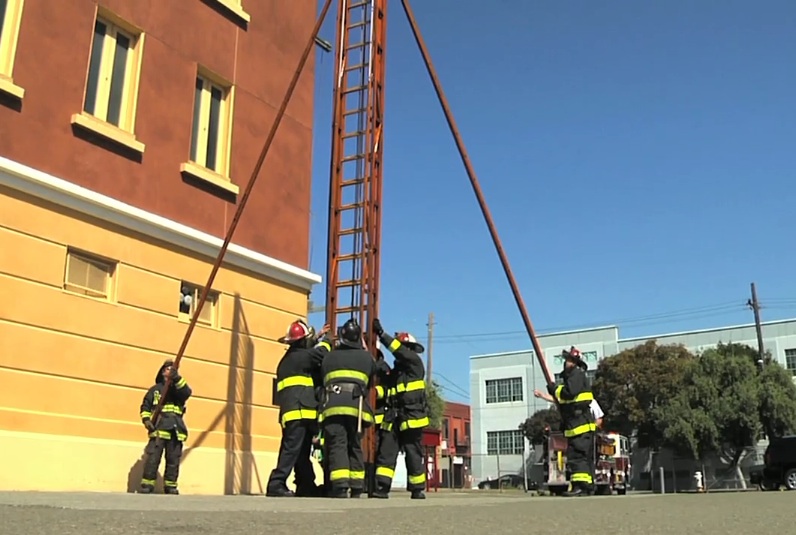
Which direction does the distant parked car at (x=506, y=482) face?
to the viewer's left

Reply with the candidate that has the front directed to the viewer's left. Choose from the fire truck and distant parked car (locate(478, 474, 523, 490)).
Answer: the distant parked car

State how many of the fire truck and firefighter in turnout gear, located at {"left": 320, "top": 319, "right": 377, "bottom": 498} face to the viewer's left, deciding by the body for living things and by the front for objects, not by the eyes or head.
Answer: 0

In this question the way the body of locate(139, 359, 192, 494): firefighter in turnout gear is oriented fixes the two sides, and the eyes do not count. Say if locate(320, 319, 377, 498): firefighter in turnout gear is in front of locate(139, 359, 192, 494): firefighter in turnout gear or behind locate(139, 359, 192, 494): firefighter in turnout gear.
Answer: in front

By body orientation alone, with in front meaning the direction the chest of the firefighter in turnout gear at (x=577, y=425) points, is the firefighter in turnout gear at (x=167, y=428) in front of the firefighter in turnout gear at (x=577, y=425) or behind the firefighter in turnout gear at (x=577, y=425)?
in front

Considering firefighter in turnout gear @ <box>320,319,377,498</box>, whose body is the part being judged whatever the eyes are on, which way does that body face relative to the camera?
away from the camera

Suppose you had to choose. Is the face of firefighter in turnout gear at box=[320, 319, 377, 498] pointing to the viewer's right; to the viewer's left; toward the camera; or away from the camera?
away from the camera

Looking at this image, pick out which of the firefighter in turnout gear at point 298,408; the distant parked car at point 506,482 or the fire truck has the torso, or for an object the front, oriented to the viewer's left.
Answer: the distant parked car

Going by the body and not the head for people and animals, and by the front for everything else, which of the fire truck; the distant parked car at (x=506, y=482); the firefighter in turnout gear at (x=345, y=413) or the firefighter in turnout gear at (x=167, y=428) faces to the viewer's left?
the distant parked car

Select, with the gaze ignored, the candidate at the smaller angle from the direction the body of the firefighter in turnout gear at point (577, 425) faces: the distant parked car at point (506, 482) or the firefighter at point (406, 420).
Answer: the firefighter

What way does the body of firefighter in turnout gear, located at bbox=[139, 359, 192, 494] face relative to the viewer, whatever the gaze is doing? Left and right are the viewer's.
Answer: facing the viewer and to the right of the viewer

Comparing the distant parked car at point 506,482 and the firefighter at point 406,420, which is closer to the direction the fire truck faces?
the firefighter

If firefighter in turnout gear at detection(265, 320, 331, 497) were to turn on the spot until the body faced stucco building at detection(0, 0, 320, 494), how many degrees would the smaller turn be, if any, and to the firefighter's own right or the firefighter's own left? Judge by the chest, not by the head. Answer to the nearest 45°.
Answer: approximately 90° to the firefighter's own left

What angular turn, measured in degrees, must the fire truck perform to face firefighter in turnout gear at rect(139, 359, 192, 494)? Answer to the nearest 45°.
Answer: approximately 90° to its right

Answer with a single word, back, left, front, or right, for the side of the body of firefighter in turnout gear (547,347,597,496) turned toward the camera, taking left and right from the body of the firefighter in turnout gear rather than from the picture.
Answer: left

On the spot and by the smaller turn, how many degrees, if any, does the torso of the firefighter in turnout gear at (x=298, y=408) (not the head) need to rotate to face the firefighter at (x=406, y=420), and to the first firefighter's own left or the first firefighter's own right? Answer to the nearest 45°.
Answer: approximately 45° to the first firefighter's own right

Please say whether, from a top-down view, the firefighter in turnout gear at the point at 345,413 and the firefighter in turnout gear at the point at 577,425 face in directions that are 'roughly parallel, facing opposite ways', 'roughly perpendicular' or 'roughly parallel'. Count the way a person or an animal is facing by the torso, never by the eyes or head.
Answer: roughly perpendicular

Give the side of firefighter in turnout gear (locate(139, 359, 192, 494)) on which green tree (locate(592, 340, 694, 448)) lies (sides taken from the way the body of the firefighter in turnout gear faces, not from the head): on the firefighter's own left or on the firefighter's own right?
on the firefighter's own left
